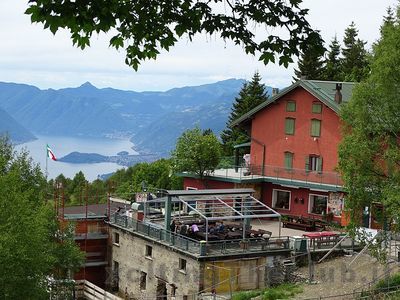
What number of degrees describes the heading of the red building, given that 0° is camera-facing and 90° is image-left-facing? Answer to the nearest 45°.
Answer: approximately 0°

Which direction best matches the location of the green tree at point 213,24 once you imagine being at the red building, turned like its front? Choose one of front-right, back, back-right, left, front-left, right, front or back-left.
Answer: front

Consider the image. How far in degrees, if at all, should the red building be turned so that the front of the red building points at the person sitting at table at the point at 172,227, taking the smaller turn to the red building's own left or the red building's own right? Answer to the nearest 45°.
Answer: approximately 45° to the red building's own right

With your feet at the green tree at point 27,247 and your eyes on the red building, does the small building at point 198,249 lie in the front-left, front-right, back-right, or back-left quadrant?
front-right

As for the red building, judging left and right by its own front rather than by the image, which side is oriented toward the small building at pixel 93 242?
right

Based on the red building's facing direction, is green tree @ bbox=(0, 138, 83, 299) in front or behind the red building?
in front

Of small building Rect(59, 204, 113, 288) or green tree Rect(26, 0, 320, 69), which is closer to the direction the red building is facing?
the green tree

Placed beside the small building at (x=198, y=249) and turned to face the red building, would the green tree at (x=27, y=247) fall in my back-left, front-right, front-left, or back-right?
back-left

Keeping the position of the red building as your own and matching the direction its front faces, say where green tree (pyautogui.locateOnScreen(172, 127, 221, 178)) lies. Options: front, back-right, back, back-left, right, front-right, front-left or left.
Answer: right

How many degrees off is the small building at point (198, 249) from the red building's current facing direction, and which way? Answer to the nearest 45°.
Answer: approximately 45° to its right
